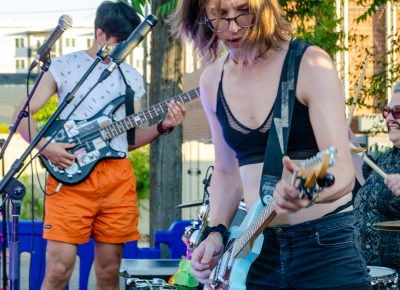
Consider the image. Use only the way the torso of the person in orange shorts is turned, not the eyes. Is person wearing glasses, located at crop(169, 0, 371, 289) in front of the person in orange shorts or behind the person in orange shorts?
in front

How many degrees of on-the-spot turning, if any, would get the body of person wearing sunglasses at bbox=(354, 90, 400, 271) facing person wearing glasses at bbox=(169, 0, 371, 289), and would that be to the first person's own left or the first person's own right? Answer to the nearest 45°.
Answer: approximately 45° to the first person's own left

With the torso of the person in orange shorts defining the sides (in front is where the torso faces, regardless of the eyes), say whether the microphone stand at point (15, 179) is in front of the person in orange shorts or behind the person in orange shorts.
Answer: in front

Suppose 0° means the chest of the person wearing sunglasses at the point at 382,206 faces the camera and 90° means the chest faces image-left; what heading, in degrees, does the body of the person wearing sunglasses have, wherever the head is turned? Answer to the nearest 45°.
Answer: approximately 45°

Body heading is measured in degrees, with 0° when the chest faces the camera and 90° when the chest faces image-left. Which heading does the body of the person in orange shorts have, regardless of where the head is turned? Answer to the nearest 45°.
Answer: approximately 0°

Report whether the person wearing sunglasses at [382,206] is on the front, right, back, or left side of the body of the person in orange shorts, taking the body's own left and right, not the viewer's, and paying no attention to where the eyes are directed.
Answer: left

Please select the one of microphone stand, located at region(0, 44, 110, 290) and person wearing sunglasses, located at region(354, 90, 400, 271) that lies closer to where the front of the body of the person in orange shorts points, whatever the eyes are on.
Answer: the microphone stand
